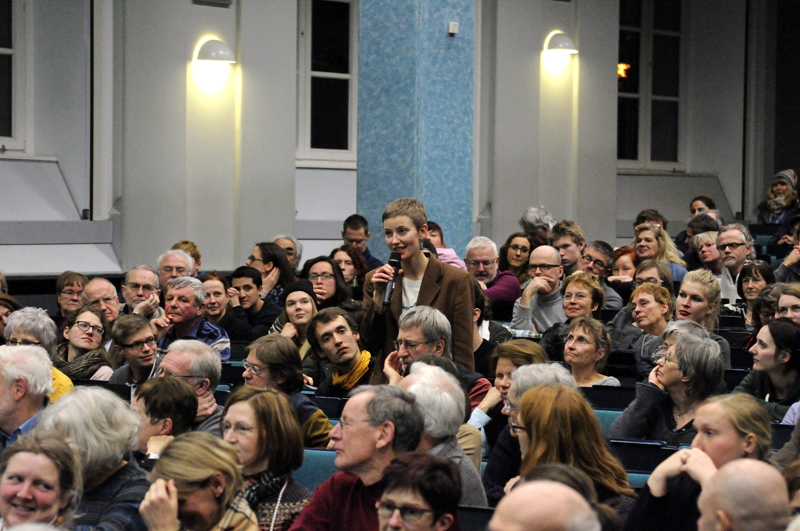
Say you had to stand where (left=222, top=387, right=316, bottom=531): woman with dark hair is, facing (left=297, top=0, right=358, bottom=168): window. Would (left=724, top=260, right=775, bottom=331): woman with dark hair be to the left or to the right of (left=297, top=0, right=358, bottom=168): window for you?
right

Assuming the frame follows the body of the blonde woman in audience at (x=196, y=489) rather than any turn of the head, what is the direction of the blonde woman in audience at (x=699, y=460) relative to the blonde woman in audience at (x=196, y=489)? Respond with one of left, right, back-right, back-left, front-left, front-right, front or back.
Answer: back-left

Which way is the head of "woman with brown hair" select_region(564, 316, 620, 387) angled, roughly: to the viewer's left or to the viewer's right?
to the viewer's left

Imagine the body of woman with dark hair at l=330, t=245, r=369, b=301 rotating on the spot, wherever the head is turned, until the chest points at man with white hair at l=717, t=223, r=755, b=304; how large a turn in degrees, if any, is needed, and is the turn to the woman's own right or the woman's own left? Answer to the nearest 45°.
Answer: approximately 135° to the woman's own left

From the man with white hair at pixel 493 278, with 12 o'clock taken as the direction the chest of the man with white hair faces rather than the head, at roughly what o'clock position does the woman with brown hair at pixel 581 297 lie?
The woman with brown hair is roughly at 10 o'clock from the man with white hair.

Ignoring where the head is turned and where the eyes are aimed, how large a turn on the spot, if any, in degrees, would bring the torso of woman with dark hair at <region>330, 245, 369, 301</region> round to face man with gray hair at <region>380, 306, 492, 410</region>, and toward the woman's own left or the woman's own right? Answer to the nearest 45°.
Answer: approximately 45° to the woman's own left
